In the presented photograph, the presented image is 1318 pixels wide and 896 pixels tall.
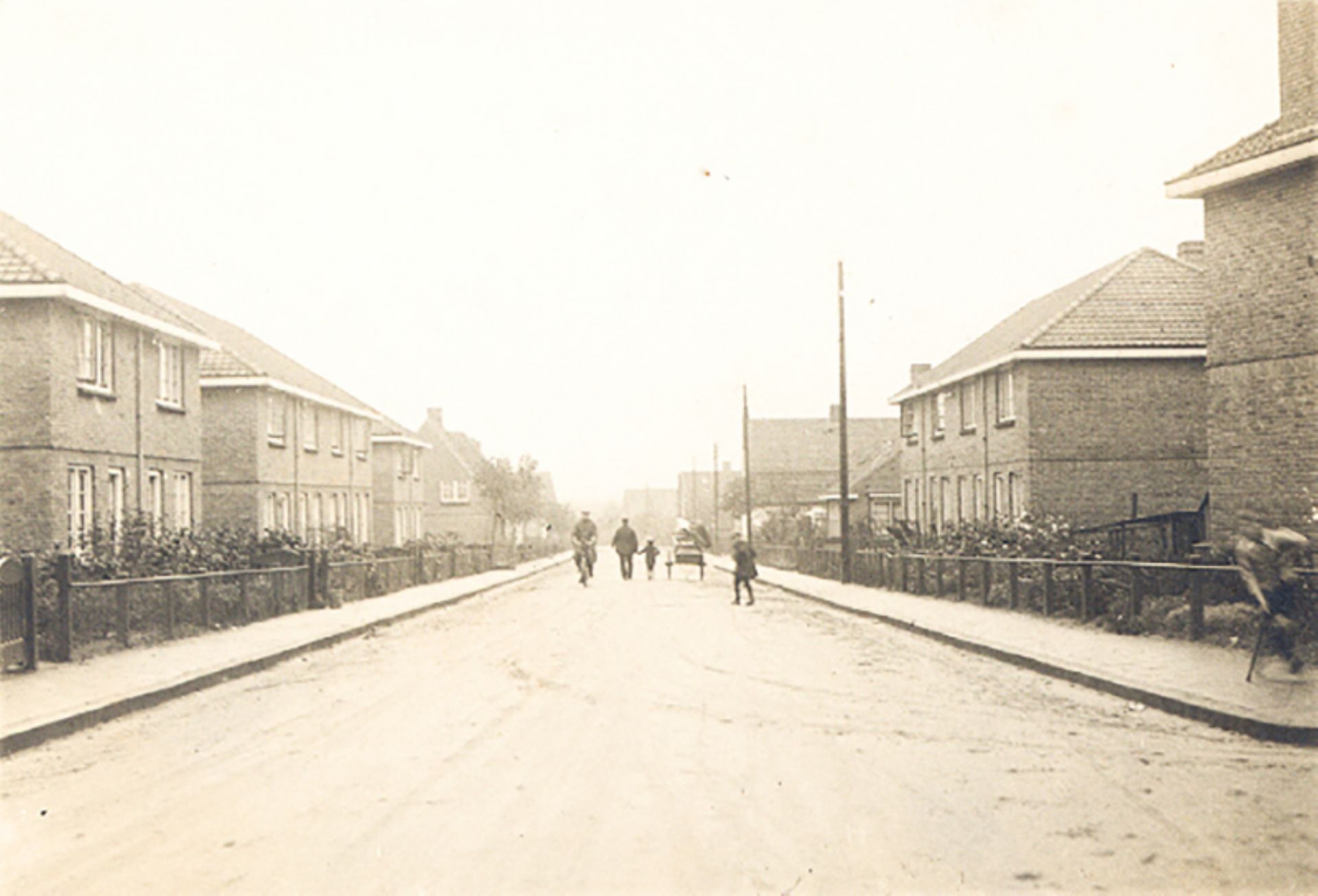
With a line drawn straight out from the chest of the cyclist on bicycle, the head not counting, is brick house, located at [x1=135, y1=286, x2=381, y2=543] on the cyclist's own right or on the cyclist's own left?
on the cyclist's own right

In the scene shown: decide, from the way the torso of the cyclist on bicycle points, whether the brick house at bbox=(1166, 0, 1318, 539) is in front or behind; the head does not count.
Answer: in front

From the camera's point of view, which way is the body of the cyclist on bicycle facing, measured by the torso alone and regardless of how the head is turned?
toward the camera

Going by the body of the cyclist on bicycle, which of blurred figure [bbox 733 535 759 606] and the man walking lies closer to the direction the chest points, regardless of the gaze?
the blurred figure

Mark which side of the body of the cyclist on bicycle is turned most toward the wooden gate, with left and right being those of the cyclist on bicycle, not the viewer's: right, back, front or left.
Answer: front

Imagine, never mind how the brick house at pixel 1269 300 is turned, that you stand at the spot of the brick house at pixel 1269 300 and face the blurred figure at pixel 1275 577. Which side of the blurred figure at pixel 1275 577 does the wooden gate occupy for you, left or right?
right

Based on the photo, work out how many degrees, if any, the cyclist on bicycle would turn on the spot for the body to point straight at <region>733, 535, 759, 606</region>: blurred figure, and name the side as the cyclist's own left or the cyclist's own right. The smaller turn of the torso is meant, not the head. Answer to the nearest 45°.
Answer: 0° — they already face them

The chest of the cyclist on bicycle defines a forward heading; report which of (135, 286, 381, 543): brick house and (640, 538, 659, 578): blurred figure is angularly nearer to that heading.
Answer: the brick house

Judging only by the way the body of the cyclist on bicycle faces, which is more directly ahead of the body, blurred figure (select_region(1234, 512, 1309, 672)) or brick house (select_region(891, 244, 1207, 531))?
the blurred figure
